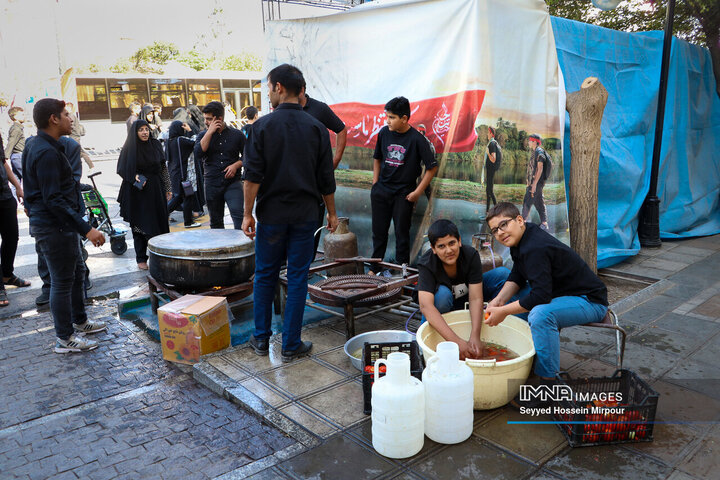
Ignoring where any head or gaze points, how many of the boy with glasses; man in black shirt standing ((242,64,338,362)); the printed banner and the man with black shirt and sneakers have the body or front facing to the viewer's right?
1

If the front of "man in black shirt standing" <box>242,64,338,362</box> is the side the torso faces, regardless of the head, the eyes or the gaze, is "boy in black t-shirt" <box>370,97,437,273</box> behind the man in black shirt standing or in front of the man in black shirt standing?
in front

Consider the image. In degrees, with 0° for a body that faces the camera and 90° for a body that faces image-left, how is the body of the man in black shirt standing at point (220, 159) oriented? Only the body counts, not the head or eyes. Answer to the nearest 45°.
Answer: approximately 0°

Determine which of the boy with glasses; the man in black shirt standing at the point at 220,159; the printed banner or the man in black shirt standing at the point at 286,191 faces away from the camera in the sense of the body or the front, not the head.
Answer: the man in black shirt standing at the point at 286,191

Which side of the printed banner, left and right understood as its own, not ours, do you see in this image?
front

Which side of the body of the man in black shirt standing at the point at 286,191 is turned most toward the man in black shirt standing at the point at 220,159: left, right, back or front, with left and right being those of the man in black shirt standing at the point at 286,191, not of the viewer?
front

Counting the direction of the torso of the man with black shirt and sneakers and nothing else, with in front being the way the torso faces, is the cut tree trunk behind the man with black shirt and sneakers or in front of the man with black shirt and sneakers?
in front

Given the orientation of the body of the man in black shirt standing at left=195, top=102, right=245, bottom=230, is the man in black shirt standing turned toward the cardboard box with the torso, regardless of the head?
yes

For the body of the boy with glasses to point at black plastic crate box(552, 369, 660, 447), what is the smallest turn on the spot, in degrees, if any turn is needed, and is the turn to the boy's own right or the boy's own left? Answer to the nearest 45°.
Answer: approximately 135° to the boy's own left

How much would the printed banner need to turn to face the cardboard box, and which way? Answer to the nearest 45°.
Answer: approximately 45° to its right

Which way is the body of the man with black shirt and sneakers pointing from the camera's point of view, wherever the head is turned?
to the viewer's right

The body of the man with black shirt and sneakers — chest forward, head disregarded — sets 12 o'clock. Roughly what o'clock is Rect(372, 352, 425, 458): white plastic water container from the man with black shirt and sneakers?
The white plastic water container is roughly at 2 o'clock from the man with black shirt and sneakers.

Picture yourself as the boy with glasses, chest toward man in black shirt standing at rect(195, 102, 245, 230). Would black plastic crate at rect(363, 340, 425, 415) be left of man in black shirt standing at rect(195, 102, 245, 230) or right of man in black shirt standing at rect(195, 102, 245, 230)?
left

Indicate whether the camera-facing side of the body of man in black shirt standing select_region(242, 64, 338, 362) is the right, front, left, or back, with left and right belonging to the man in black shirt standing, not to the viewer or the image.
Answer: back

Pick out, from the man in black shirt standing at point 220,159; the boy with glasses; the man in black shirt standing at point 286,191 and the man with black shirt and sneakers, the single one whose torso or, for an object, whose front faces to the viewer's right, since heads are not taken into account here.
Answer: the man with black shirt and sneakers

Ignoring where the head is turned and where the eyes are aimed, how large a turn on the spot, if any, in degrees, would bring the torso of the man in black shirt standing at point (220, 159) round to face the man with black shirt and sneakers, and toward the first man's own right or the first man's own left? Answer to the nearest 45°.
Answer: approximately 45° to the first man's own right

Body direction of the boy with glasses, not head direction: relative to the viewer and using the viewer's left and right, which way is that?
facing to the left of the viewer
